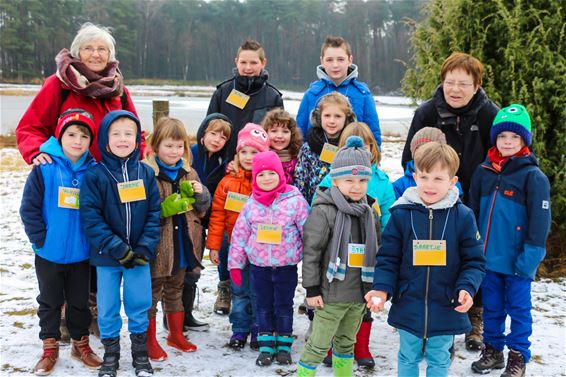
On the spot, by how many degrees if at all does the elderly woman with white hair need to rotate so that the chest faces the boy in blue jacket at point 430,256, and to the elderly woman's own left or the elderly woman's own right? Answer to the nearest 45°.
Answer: approximately 45° to the elderly woman's own left

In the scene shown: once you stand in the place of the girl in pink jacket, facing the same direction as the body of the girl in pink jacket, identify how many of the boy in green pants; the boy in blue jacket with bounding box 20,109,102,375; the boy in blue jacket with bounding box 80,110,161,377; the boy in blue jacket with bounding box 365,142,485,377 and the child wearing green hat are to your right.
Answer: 2

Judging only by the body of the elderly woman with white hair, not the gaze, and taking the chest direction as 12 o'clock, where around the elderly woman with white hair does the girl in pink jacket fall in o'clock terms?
The girl in pink jacket is roughly at 10 o'clock from the elderly woman with white hair.

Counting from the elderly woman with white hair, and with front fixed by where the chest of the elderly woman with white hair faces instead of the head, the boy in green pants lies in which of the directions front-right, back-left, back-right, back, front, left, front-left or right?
front-left

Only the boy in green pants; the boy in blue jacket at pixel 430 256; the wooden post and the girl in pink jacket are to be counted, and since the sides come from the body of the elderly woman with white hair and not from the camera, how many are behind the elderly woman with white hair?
1

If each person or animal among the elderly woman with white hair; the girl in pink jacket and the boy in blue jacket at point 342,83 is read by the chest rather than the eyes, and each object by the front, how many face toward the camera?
3

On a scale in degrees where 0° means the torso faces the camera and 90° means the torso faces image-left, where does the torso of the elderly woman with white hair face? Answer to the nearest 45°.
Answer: approximately 0°

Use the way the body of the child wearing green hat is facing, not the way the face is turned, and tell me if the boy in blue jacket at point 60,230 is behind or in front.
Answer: in front
